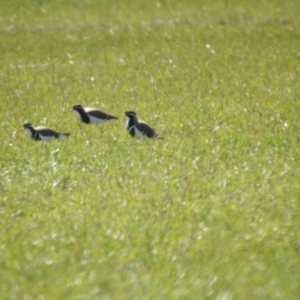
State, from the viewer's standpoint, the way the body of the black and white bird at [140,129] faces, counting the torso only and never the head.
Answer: to the viewer's left

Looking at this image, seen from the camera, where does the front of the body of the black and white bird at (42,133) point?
to the viewer's left

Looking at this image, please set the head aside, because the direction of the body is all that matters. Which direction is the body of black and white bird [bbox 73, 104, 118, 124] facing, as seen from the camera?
to the viewer's left

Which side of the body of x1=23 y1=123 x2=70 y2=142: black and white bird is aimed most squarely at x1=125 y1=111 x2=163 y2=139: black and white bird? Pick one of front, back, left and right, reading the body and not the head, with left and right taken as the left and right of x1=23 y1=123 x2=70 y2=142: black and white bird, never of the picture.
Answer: back

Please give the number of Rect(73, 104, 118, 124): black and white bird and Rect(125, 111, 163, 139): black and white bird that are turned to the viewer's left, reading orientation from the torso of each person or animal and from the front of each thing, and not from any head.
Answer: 2

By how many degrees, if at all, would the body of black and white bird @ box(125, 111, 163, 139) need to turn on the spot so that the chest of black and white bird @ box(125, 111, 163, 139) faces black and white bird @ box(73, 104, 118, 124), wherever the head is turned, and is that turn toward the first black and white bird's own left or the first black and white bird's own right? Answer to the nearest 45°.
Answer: approximately 45° to the first black and white bird's own right
